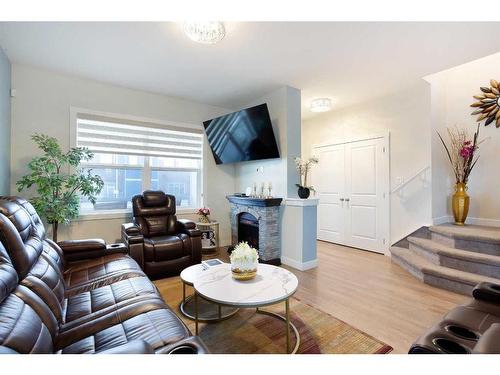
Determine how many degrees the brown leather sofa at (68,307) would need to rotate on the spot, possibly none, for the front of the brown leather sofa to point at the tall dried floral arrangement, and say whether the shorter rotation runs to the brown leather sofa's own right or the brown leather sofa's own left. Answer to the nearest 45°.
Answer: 0° — it already faces it

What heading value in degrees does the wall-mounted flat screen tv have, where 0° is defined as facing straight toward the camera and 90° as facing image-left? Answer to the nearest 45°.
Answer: approximately 45°

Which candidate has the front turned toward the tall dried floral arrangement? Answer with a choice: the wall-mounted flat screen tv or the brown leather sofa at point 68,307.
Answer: the brown leather sofa

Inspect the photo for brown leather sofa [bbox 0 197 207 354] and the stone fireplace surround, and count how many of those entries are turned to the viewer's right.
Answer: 1

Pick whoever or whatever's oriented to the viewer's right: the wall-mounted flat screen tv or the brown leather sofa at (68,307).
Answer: the brown leather sofa

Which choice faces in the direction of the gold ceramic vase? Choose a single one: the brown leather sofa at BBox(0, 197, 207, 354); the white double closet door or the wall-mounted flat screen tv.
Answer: the brown leather sofa

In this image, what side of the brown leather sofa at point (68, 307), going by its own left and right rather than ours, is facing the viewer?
right

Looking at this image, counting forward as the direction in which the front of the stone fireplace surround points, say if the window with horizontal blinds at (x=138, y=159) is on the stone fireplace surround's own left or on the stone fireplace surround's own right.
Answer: on the stone fireplace surround's own right
